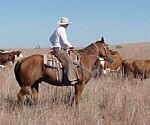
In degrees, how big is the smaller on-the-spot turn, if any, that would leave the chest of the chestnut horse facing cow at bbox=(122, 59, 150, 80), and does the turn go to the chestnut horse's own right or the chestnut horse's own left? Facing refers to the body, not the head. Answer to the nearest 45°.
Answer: approximately 45° to the chestnut horse's own left

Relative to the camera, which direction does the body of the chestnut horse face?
to the viewer's right

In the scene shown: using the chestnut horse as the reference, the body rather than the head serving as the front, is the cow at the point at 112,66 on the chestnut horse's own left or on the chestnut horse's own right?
on the chestnut horse's own left

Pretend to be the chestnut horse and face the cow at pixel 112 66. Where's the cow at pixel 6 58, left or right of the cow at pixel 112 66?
left
